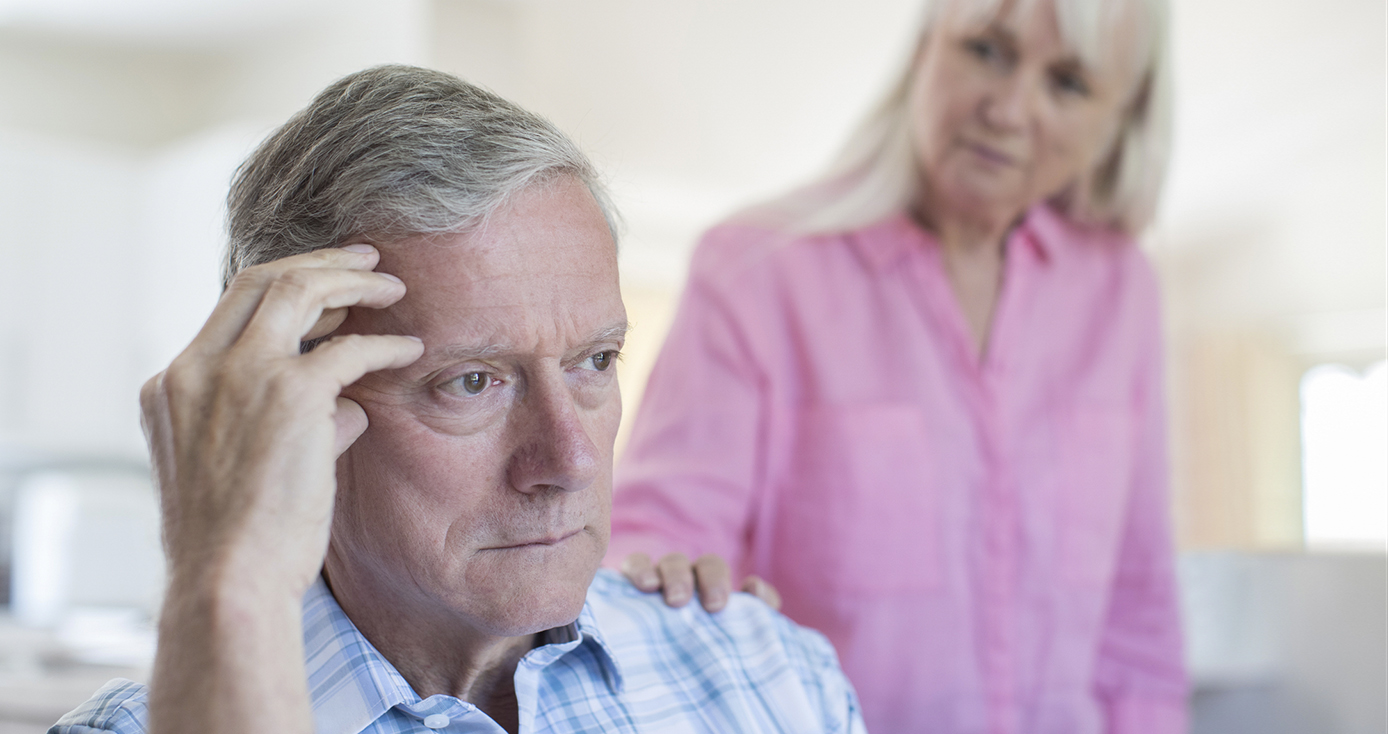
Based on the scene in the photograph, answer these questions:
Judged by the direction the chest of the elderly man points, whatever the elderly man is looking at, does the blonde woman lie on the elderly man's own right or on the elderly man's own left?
on the elderly man's own left

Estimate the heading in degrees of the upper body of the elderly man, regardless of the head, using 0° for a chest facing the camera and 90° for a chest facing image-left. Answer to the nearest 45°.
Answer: approximately 315°
